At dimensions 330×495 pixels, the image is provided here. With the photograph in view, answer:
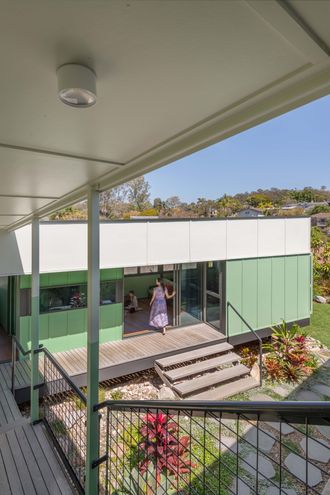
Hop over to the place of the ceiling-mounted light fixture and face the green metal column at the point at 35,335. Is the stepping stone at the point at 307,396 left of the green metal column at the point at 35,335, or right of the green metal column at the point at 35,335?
right

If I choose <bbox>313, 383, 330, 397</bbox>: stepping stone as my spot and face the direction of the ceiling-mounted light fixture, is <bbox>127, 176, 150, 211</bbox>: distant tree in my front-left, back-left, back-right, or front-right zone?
back-right

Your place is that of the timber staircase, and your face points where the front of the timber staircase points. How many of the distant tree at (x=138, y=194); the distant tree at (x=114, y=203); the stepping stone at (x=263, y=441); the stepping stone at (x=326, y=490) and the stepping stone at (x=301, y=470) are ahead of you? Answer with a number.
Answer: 3

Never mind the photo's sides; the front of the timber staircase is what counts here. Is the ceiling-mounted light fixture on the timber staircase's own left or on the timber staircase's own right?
on the timber staircase's own right

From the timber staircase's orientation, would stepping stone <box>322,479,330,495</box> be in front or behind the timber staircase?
in front

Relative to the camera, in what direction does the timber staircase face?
facing the viewer and to the right of the viewer

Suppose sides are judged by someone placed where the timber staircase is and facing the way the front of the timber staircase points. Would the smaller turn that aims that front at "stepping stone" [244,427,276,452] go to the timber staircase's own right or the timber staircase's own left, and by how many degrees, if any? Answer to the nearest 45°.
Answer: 0° — it already faces it

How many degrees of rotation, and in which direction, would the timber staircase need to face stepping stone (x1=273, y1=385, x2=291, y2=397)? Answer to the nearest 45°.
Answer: approximately 45° to its left

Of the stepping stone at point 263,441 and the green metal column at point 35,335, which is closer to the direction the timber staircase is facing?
the stepping stone

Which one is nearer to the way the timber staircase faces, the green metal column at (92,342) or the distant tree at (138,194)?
the green metal column

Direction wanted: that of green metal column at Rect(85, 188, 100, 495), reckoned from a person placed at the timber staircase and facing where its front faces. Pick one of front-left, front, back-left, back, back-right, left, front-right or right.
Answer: front-right

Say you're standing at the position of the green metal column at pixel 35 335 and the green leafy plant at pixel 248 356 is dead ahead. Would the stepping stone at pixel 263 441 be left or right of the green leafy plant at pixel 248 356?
right

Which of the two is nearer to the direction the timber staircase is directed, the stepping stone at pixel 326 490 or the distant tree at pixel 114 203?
the stepping stone

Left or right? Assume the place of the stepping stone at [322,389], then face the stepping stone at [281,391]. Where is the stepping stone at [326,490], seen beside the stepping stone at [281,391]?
left

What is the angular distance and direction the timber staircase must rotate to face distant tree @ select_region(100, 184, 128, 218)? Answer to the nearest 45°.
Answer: approximately 180°

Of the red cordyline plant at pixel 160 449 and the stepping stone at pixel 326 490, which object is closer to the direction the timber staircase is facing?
the stepping stone

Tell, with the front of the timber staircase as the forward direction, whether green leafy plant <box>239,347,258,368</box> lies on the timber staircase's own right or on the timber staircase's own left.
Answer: on the timber staircase's own left

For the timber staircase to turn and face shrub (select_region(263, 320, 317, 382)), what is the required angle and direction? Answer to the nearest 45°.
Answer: approximately 90° to its left
